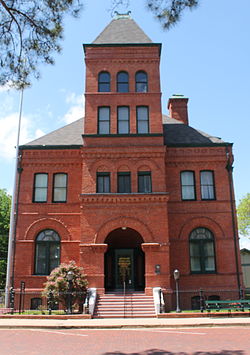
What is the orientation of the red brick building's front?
toward the camera

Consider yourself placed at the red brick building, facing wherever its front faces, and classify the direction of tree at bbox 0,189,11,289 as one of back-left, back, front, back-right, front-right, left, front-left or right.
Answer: back-right
